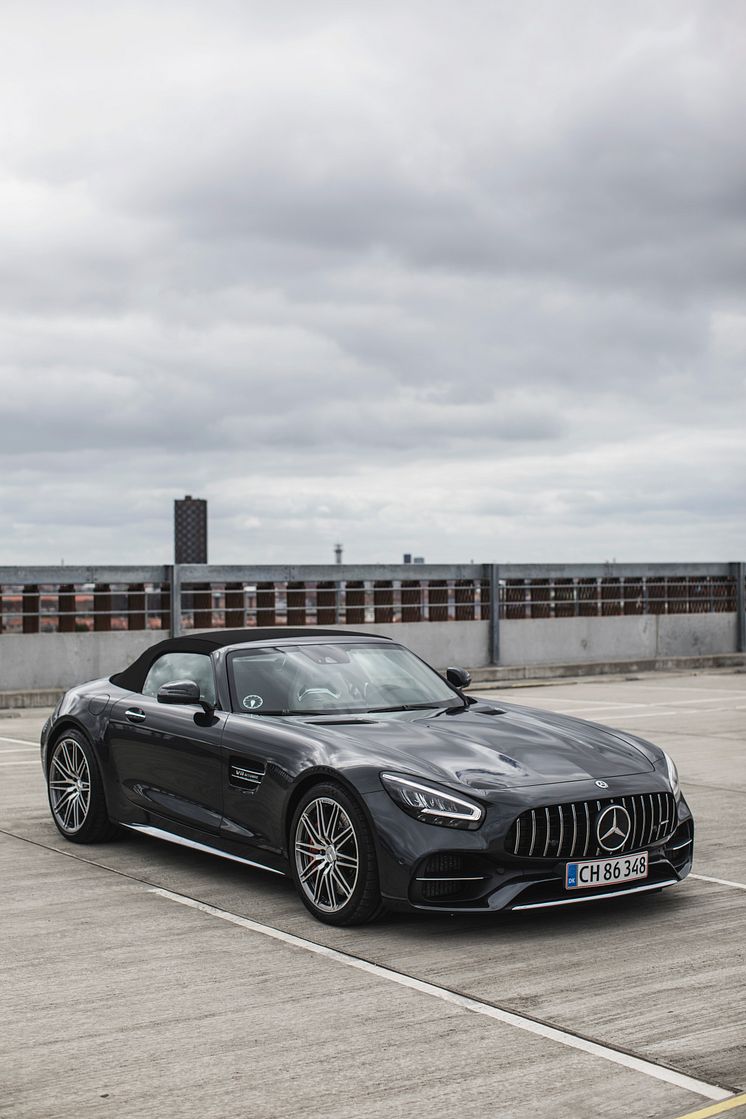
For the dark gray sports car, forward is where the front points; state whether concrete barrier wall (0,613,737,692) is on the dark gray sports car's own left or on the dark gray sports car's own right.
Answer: on the dark gray sports car's own left

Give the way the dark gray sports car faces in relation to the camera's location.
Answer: facing the viewer and to the right of the viewer

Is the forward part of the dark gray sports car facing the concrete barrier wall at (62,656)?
no

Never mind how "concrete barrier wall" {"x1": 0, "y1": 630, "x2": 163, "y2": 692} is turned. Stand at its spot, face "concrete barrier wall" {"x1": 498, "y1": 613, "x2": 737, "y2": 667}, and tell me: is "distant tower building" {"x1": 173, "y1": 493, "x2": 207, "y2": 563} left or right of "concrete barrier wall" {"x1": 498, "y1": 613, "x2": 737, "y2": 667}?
left

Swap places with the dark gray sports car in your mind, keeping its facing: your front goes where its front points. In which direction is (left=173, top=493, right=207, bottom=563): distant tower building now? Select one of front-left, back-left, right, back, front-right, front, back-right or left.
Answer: back-left
